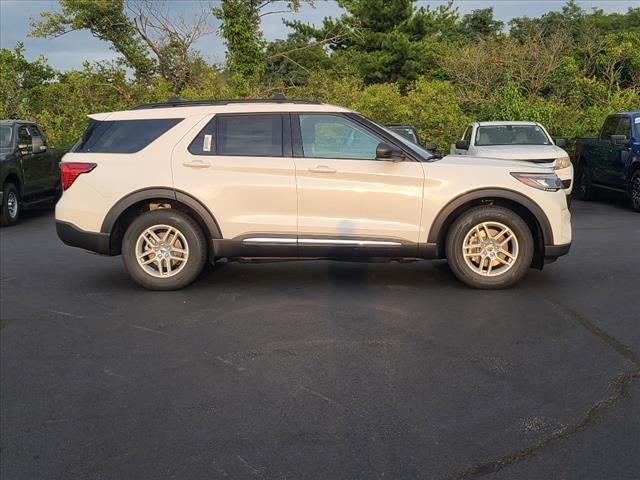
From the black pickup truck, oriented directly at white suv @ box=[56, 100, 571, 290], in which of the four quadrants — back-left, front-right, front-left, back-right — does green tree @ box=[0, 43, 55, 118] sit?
back-left

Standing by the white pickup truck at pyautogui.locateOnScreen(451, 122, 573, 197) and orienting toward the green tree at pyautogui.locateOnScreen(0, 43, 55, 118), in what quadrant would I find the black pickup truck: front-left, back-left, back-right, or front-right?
front-left

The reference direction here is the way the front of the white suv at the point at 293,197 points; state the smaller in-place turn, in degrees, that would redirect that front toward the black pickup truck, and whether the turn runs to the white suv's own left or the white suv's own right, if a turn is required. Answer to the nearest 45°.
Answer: approximately 135° to the white suv's own left

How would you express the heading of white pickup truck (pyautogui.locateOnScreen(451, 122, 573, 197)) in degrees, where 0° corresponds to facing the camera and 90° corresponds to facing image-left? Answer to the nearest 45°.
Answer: approximately 315°

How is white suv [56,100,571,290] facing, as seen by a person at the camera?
facing to the right of the viewer

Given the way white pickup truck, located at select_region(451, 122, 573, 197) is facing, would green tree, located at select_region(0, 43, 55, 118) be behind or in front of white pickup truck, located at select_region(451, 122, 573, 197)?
behind

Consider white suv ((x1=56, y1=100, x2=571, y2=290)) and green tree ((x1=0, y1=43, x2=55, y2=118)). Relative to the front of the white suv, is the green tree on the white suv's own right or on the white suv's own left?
on the white suv's own left

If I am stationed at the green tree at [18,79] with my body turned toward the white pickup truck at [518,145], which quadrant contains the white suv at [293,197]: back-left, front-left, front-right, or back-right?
front-right

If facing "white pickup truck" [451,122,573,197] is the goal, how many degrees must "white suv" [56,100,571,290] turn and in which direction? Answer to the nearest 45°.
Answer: approximately 45° to its left

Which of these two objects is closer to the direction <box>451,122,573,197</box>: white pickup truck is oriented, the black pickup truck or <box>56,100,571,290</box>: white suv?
the white suv

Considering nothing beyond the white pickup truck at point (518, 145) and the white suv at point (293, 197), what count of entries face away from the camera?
0

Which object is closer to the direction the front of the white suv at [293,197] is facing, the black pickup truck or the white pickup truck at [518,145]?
the white pickup truck

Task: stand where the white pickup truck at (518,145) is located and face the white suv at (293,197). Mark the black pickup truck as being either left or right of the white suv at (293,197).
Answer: right
